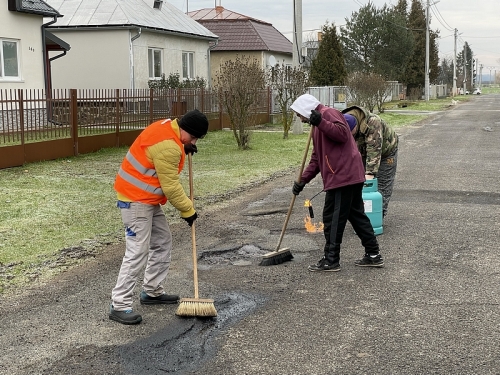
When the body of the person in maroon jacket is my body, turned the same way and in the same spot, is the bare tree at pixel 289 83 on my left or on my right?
on my right

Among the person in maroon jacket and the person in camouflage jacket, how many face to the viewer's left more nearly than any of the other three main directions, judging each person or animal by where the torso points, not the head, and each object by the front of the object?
2

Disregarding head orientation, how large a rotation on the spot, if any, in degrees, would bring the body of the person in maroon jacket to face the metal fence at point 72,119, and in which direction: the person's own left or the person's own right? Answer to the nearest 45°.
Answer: approximately 45° to the person's own right

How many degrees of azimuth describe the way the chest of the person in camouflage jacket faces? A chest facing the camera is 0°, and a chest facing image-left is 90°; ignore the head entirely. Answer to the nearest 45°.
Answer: approximately 90°

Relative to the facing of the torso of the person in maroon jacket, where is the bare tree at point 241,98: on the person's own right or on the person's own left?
on the person's own right

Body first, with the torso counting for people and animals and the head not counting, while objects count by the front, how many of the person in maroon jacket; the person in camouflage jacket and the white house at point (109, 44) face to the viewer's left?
2

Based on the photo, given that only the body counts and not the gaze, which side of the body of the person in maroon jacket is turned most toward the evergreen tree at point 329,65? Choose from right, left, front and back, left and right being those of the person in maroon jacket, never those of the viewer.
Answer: right

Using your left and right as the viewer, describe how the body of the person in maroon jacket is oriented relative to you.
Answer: facing to the left of the viewer

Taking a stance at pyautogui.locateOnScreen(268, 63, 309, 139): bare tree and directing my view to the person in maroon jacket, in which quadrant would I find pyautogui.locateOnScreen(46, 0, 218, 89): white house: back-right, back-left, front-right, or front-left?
back-right

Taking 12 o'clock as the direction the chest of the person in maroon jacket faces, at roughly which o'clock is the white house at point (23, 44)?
The white house is roughly at 2 o'clock from the person in maroon jacket.
